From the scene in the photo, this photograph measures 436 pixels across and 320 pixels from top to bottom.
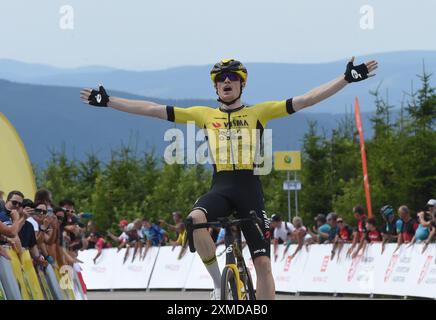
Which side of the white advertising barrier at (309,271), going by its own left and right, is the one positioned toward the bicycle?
front

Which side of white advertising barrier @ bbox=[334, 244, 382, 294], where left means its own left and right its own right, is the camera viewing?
front

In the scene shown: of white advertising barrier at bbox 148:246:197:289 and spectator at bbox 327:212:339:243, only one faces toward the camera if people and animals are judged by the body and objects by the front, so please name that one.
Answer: the white advertising barrier

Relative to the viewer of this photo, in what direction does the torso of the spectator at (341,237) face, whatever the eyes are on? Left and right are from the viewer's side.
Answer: facing the viewer and to the left of the viewer

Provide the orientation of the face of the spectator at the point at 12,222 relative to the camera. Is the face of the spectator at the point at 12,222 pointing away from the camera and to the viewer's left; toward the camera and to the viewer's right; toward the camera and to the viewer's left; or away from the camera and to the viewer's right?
toward the camera and to the viewer's right

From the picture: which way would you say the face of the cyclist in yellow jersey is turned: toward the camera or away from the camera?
toward the camera

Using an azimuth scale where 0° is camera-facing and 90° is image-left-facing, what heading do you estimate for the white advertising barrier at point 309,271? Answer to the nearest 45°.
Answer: approximately 0°

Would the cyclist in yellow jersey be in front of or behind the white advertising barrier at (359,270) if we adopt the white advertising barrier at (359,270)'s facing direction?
in front

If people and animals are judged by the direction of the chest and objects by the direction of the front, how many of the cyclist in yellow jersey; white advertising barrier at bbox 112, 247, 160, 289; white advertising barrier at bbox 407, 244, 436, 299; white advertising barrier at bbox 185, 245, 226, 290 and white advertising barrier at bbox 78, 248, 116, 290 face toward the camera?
5

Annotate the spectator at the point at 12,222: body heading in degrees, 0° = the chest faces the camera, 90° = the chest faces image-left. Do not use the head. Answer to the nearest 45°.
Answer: approximately 315°

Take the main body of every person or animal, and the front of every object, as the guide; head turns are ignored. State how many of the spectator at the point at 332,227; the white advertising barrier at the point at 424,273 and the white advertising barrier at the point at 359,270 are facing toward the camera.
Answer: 2

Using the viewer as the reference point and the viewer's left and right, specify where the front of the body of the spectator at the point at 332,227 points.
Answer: facing to the left of the viewer
